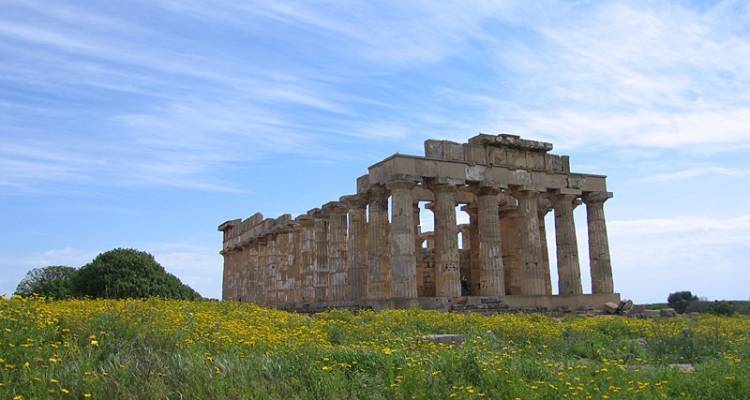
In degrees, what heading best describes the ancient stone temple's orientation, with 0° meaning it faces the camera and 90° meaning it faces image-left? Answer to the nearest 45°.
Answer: approximately 315°

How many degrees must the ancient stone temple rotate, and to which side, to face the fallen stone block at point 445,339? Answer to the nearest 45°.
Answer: approximately 45° to its right

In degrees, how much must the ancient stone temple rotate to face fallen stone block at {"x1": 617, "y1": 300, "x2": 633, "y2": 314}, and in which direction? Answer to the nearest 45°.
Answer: approximately 45° to its left

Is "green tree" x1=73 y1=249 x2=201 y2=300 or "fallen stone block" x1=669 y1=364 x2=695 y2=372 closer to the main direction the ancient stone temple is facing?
the fallen stone block

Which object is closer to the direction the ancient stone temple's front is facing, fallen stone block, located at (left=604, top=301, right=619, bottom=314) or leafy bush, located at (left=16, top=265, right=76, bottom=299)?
the fallen stone block

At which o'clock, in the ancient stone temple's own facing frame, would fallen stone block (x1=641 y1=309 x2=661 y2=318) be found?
The fallen stone block is roughly at 11 o'clock from the ancient stone temple.

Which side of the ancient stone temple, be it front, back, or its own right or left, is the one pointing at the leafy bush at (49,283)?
back

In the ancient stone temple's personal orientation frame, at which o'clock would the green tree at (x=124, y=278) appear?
The green tree is roughly at 5 o'clock from the ancient stone temple.

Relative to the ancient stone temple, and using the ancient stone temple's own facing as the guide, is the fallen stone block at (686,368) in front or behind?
in front
